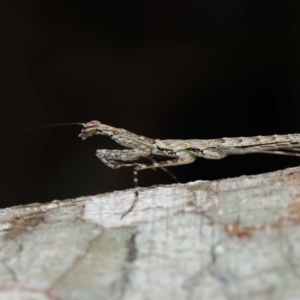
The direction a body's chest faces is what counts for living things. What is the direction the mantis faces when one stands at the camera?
facing to the left of the viewer
